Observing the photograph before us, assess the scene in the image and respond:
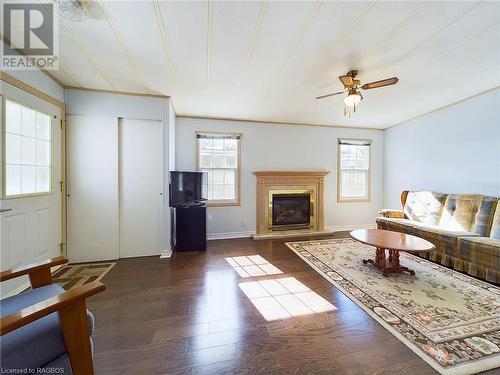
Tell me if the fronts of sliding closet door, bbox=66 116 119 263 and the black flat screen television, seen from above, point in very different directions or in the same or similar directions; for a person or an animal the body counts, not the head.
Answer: same or similar directions

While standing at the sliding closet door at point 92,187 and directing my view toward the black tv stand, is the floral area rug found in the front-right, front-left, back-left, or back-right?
front-right

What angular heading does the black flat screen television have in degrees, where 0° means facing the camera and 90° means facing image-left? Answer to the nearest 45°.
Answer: approximately 315°

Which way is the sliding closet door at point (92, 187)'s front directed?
toward the camera

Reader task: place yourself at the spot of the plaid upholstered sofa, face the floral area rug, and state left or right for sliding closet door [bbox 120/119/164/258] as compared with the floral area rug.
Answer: right

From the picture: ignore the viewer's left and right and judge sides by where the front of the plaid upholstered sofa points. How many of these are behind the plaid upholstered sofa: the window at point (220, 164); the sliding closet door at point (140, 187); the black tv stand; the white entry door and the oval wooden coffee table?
0

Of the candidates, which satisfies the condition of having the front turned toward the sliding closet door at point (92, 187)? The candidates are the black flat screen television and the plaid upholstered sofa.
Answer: the plaid upholstered sofa

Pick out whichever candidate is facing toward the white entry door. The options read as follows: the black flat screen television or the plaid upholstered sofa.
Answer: the plaid upholstered sofa

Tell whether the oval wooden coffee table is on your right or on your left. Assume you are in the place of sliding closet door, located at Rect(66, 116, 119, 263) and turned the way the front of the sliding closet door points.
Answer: on your left

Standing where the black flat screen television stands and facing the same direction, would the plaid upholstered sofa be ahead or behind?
ahead

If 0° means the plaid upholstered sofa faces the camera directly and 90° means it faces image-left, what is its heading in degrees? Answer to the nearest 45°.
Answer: approximately 45°

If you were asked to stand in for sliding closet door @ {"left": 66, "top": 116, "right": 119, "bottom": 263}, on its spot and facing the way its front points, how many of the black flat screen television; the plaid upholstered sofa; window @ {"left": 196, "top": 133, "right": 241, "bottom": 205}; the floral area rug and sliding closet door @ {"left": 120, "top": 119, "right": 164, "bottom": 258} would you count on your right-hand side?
0

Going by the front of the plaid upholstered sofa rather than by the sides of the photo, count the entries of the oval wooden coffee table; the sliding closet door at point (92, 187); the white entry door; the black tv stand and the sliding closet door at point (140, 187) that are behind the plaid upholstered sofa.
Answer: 0

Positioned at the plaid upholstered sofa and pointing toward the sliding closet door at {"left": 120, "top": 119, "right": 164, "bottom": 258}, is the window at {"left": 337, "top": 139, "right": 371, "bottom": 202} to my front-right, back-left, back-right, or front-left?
front-right

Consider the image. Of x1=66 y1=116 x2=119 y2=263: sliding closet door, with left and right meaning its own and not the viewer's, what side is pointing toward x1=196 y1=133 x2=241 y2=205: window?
left

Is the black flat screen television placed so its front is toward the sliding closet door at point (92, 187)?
no

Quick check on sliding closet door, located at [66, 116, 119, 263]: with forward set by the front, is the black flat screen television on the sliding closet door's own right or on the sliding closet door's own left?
on the sliding closet door's own left

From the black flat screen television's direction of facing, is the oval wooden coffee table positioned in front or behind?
in front
